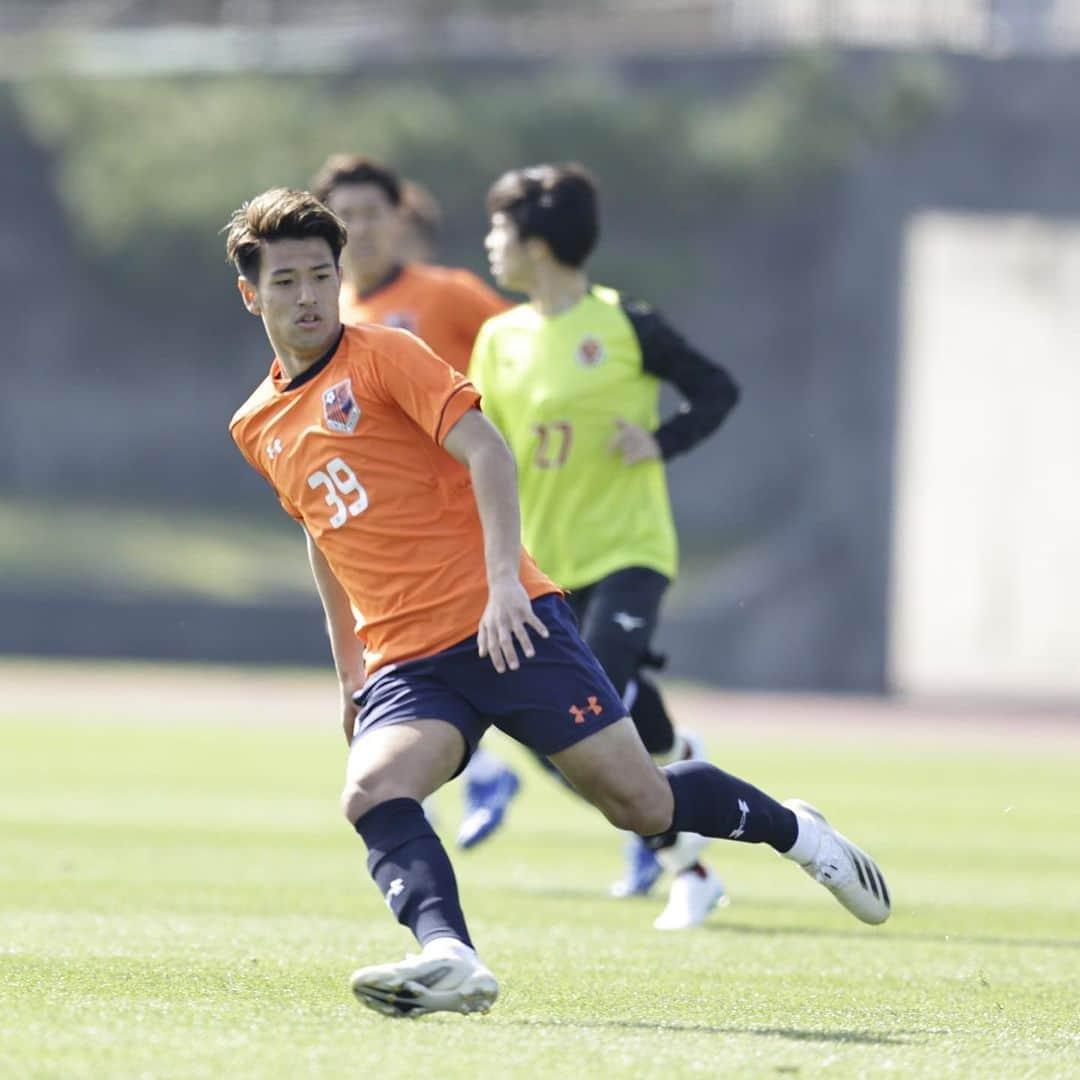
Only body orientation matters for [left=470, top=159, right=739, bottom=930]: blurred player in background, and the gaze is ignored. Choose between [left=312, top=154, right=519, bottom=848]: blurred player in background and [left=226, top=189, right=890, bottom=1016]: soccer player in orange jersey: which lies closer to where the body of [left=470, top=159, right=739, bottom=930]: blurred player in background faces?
the soccer player in orange jersey

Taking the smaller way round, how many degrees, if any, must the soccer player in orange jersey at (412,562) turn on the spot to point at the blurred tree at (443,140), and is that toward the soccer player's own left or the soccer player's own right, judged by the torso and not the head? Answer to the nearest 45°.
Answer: approximately 135° to the soccer player's own right

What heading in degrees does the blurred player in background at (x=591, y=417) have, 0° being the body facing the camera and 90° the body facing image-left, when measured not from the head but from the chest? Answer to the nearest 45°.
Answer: approximately 45°

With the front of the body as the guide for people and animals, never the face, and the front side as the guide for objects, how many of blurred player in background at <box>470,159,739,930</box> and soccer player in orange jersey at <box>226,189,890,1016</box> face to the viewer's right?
0

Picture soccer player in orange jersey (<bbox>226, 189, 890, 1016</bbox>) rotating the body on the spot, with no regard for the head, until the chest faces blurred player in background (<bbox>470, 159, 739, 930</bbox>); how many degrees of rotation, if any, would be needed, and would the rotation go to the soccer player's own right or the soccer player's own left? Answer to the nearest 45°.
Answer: approximately 135° to the soccer player's own right

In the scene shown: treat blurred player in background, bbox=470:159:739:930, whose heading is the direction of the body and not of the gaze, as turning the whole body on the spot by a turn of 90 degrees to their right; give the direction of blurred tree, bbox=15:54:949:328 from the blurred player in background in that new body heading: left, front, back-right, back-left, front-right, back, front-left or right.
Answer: front-right

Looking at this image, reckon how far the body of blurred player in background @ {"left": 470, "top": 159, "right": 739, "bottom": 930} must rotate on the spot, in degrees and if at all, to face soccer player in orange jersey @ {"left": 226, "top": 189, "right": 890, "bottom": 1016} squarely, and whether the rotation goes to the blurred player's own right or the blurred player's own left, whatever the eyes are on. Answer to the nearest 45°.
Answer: approximately 45° to the blurred player's own left

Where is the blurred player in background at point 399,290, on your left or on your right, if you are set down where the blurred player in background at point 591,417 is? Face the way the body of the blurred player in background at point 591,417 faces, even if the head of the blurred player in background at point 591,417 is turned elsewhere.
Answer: on your right
